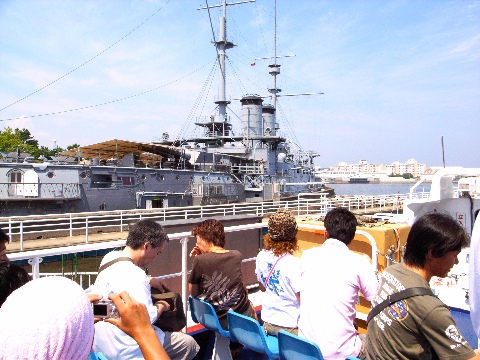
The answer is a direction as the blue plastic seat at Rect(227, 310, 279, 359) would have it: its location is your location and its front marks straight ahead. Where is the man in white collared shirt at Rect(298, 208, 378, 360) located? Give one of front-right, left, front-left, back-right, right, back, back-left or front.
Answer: right

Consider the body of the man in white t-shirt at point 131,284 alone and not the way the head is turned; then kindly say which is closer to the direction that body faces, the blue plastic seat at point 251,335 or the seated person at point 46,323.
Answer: the blue plastic seat

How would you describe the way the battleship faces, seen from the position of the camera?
facing away from the viewer and to the right of the viewer

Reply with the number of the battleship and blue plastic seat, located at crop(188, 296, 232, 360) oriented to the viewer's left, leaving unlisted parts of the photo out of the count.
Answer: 0

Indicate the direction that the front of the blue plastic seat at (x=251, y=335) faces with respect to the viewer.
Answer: facing away from the viewer and to the right of the viewer

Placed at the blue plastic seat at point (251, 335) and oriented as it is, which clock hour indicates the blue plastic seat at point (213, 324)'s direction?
the blue plastic seat at point (213, 324) is roughly at 9 o'clock from the blue plastic seat at point (251, 335).

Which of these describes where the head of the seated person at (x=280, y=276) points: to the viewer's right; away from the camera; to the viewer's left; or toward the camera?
away from the camera

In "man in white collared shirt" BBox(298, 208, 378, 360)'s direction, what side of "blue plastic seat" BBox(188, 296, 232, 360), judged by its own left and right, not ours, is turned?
right

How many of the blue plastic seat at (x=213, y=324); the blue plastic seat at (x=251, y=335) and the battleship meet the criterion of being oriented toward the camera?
0

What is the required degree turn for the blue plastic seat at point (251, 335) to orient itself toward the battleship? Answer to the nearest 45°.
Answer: approximately 45° to its left

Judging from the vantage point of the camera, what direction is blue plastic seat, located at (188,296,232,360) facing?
facing away from the viewer and to the right of the viewer

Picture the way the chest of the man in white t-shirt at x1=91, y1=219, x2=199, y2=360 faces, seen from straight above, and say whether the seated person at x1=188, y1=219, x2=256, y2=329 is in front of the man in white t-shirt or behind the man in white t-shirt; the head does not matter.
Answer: in front

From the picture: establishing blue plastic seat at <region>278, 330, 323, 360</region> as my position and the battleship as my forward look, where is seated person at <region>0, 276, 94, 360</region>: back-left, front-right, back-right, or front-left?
back-left

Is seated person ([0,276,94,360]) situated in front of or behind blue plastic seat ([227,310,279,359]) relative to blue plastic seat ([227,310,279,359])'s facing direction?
behind

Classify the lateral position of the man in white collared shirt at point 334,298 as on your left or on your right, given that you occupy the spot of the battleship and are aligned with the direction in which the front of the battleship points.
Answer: on your right
